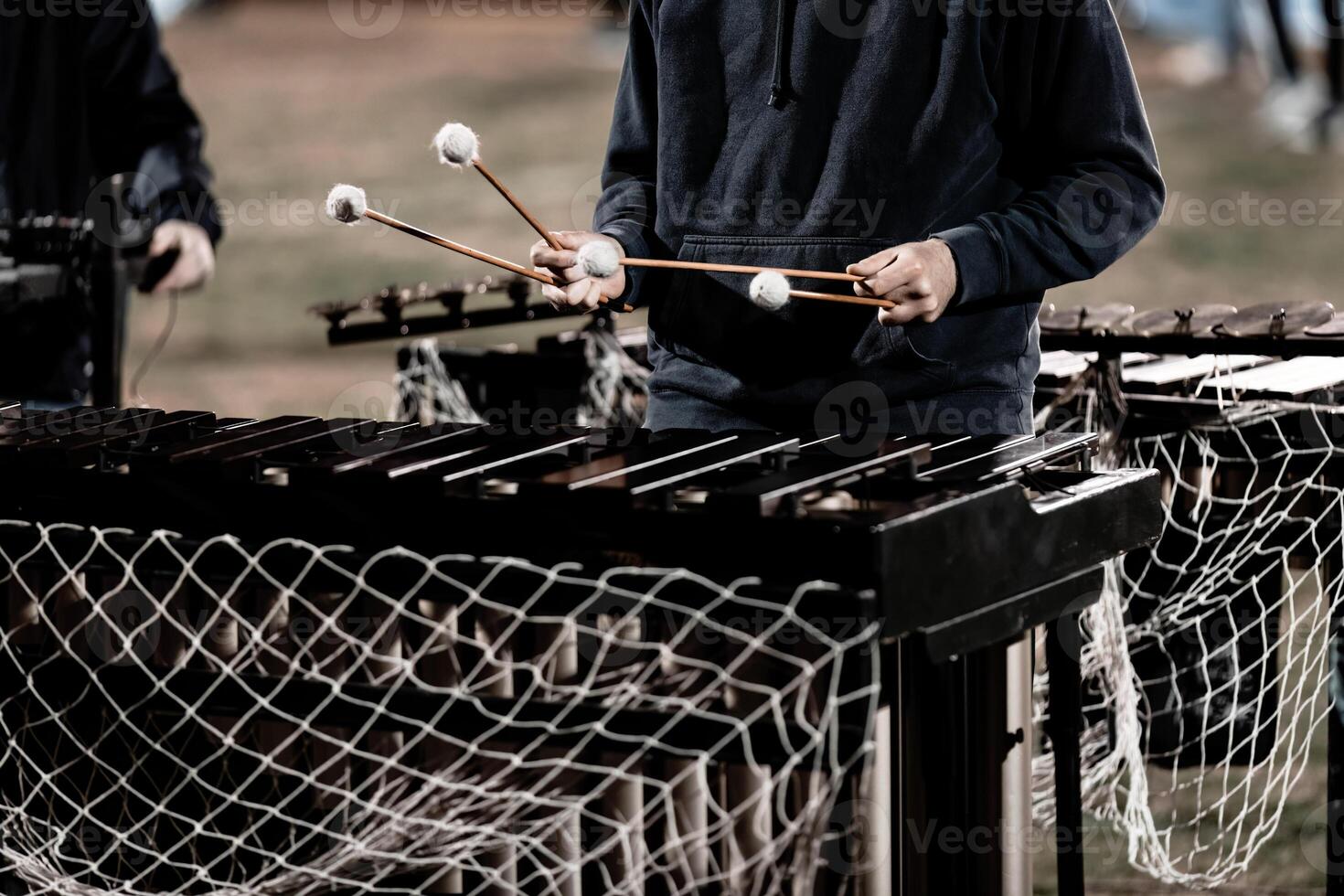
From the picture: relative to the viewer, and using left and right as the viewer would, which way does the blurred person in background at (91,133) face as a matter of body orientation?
facing the viewer

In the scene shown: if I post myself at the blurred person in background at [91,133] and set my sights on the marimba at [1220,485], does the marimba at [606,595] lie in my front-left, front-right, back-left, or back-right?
front-right

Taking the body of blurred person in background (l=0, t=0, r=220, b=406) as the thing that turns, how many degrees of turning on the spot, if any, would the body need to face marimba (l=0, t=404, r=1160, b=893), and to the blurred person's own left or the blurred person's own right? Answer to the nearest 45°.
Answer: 0° — they already face it

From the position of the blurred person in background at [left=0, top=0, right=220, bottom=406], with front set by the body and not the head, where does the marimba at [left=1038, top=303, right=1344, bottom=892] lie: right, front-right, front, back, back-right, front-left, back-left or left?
front-left
